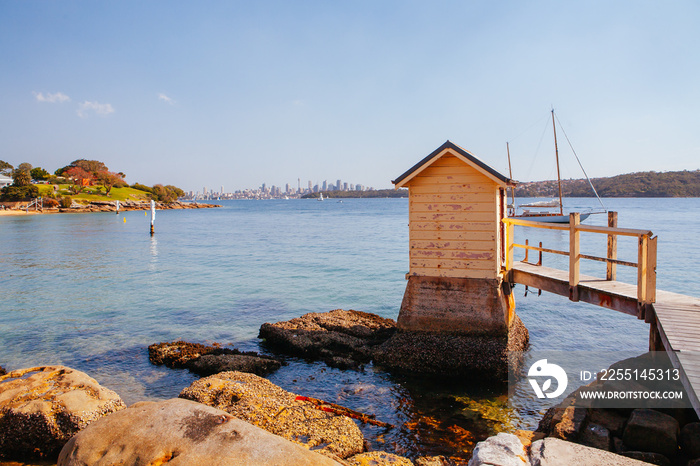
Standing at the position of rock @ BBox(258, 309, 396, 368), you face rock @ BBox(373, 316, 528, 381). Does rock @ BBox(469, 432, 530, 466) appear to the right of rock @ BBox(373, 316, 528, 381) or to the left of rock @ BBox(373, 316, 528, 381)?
right

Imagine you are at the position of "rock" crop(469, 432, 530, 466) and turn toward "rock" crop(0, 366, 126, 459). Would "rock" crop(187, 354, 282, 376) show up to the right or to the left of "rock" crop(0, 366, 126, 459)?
right

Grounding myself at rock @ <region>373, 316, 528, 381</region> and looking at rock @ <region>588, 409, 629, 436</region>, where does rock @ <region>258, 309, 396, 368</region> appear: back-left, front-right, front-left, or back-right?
back-right

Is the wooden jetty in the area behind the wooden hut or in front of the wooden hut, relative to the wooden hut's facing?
in front
